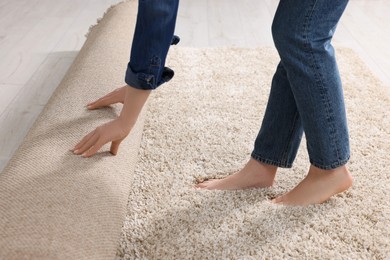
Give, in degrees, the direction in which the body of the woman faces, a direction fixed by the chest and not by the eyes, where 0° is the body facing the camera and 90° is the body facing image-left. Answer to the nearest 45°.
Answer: approximately 90°
